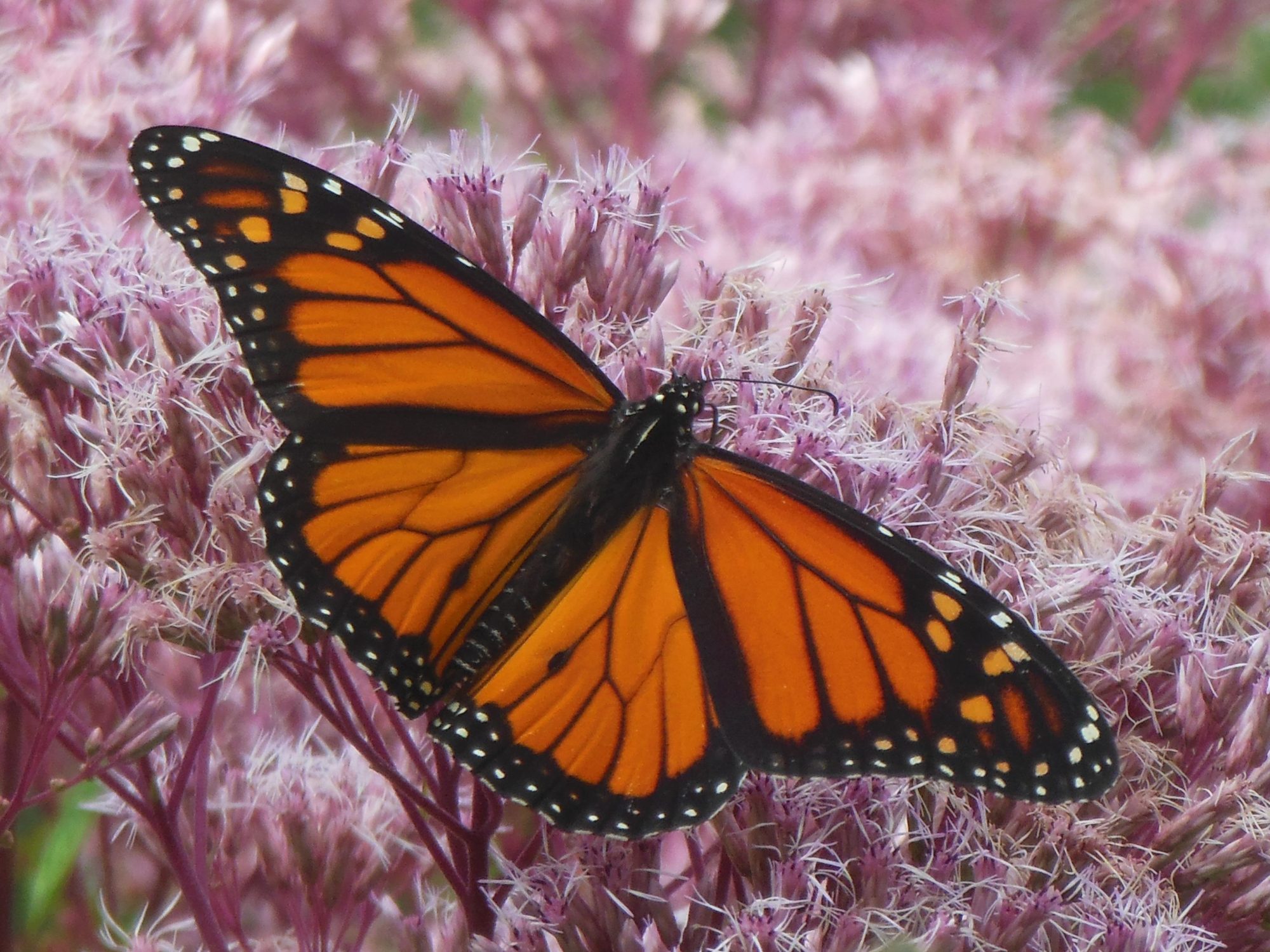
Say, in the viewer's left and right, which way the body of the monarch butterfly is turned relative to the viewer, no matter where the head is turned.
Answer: facing away from the viewer and to the right of the viewer
